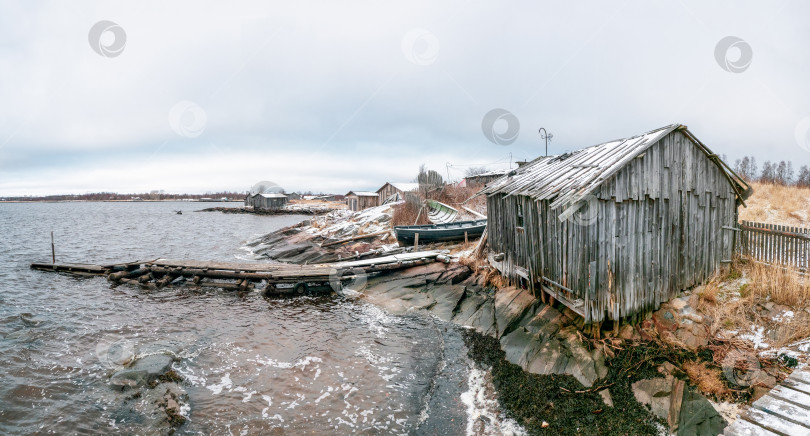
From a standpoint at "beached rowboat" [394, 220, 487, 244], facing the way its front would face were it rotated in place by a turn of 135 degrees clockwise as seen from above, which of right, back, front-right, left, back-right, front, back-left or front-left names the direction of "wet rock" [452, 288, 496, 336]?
back-right

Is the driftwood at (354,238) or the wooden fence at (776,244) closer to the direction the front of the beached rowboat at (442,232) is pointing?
the driftwood

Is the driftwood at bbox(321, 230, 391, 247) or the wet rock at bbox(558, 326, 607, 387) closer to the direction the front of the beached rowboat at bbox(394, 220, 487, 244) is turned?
the driftwood

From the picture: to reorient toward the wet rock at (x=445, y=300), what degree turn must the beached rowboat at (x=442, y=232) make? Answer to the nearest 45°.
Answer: approximately 90° to its left

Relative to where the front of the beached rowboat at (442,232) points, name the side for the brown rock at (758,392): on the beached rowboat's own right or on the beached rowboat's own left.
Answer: on the beached rowboat's own left

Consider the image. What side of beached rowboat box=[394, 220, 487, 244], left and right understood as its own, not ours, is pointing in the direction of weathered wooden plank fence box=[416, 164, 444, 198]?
right

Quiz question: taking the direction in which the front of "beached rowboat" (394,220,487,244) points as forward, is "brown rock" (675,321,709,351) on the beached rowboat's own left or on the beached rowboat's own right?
on the beached rowboat's own left

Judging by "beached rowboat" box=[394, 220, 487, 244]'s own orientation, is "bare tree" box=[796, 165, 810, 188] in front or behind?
behind

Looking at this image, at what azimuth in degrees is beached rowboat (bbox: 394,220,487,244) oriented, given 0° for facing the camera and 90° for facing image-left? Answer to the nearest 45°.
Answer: approximately 90°

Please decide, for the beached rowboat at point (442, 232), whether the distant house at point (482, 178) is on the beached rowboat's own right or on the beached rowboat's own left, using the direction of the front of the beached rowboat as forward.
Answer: on the beached rowboat's own right
